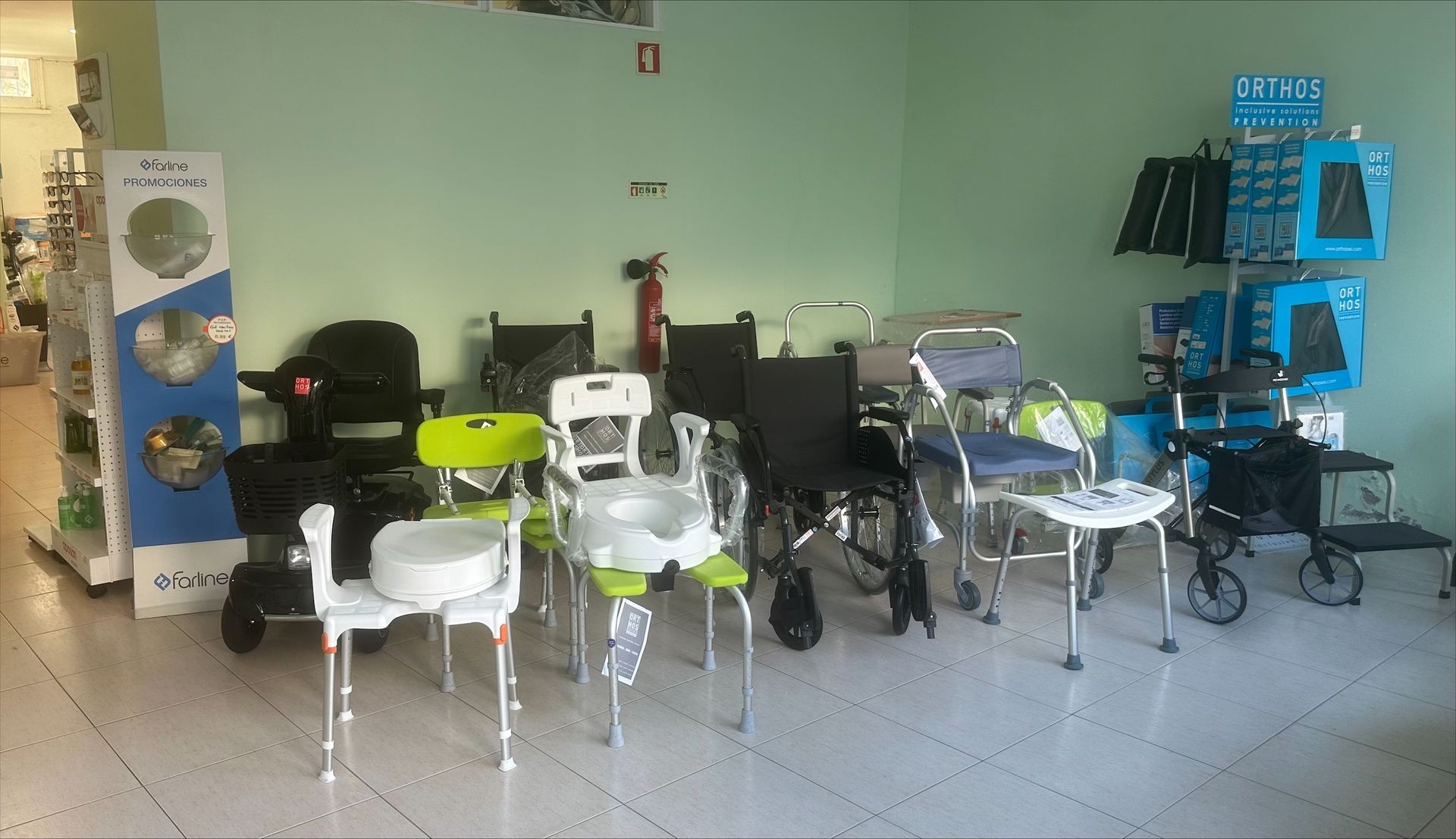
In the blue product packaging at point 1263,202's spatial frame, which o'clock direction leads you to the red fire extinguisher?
The red fire extinguisher is roughly at 3 o'clock from the blue product packaging.

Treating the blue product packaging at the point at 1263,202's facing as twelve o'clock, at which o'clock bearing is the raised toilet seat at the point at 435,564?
The raised toilet seat is roughly at 1 o'clock from the blue product packaging.

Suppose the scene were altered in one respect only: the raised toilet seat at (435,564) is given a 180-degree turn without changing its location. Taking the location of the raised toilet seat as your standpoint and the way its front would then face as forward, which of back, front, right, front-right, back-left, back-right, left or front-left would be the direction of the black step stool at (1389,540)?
right

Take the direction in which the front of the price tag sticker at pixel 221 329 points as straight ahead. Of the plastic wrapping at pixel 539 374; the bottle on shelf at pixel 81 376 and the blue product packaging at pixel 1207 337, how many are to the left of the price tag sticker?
2

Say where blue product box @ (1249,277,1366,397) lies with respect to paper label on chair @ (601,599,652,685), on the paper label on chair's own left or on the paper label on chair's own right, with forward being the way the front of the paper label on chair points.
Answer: on the paper label on chair's own left

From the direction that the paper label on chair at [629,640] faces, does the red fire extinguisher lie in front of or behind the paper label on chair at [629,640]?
behind

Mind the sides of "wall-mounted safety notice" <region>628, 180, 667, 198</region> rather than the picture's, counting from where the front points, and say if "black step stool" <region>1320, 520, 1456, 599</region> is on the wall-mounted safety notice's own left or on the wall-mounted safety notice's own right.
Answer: on the wall-mounted safety notice's own left

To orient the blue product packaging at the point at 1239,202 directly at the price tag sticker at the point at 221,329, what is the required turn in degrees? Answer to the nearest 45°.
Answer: approximately 45° to its right

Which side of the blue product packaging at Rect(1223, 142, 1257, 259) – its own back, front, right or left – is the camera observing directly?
front

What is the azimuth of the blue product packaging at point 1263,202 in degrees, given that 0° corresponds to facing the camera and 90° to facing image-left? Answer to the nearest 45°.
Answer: approximately 0°

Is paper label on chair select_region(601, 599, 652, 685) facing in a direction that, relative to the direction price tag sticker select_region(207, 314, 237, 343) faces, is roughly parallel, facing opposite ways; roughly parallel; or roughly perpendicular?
roughly parallel

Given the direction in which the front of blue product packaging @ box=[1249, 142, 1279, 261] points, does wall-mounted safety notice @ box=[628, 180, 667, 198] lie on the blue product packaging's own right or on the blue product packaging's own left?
on the blue product packaging's own right

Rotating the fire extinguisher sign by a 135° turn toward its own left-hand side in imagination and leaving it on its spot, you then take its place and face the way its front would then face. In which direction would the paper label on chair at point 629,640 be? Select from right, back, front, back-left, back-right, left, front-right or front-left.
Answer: back-right

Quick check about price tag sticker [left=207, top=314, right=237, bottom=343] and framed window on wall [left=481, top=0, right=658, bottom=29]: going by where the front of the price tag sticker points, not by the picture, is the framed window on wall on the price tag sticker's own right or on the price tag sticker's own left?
on the price tag sticker's own left

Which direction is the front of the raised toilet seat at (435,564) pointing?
toward the camera

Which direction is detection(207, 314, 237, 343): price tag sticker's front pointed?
toward the camera

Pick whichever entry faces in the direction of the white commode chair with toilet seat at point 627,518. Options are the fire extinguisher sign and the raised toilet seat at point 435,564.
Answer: the fire extinguisher sign

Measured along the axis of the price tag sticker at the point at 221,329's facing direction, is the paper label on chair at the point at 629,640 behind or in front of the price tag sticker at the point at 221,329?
in front

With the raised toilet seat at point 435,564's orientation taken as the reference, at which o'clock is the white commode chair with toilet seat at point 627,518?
The white commode chair with toilet seat is roughly at 8 o'clock from the raised toilet seat.
